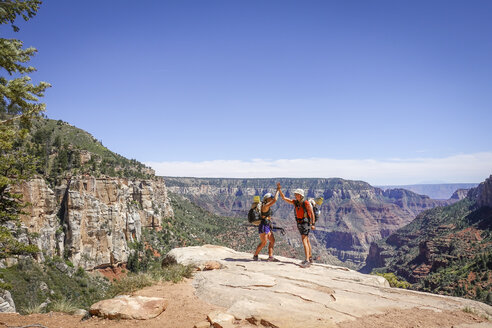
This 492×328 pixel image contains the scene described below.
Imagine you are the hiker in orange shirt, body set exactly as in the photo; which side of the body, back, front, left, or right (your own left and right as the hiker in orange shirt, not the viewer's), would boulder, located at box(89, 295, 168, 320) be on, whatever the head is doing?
front

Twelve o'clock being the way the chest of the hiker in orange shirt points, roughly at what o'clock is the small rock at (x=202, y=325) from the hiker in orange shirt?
The small rock is roughly at 11 o'clock from the hiker in orange shirt.

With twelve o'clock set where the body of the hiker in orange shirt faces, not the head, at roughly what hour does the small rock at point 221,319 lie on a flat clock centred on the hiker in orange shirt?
The small rock is roughly at 11 o'clock from the hiker in orange shirt.

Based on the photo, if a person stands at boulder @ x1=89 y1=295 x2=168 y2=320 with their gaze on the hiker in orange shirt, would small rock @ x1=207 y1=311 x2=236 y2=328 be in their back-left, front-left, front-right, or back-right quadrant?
front-right

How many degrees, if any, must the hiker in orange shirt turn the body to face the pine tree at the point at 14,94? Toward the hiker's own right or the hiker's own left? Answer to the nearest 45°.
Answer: approximately 45° to the hiker's own right

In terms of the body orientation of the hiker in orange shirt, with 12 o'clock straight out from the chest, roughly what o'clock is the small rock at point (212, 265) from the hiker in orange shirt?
The small rock is roughly at 1 o'clock from the hiker in orange shirt.
